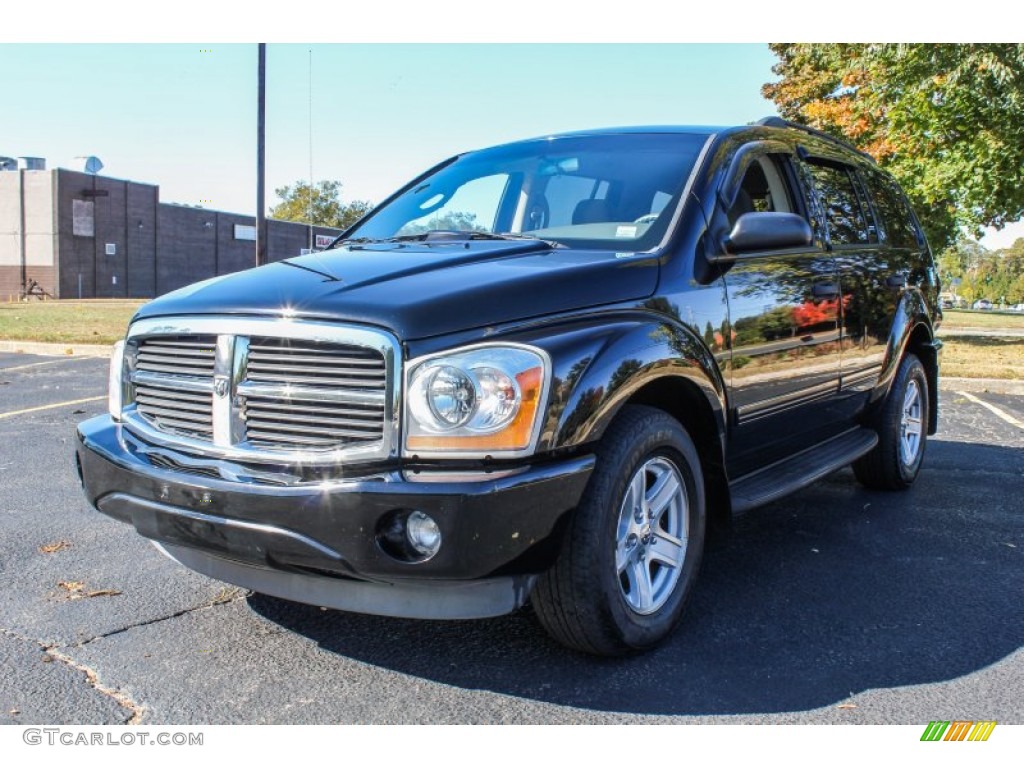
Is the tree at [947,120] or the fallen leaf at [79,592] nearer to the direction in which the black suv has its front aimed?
the fallen leaf

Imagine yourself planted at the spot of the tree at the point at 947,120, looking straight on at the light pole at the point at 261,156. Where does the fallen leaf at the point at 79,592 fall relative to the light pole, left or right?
left

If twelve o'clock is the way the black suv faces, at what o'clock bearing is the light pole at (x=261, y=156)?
The light pole is roughly at 4 o'clock from the black suv.

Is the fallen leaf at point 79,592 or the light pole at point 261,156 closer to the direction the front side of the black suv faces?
the fallen leaf

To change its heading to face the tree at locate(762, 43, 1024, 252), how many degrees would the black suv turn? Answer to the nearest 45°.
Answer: approximately 180°

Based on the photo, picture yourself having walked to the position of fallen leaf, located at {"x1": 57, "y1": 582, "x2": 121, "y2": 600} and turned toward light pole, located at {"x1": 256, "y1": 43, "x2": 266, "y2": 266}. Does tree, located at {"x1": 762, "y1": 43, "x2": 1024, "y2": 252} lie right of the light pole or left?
right

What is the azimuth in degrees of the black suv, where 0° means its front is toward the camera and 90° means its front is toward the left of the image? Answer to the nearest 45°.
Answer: approximately 45°
